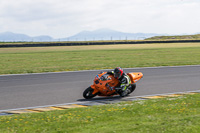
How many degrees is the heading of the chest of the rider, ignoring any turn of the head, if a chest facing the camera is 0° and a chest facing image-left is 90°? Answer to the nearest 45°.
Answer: approximately 45°
